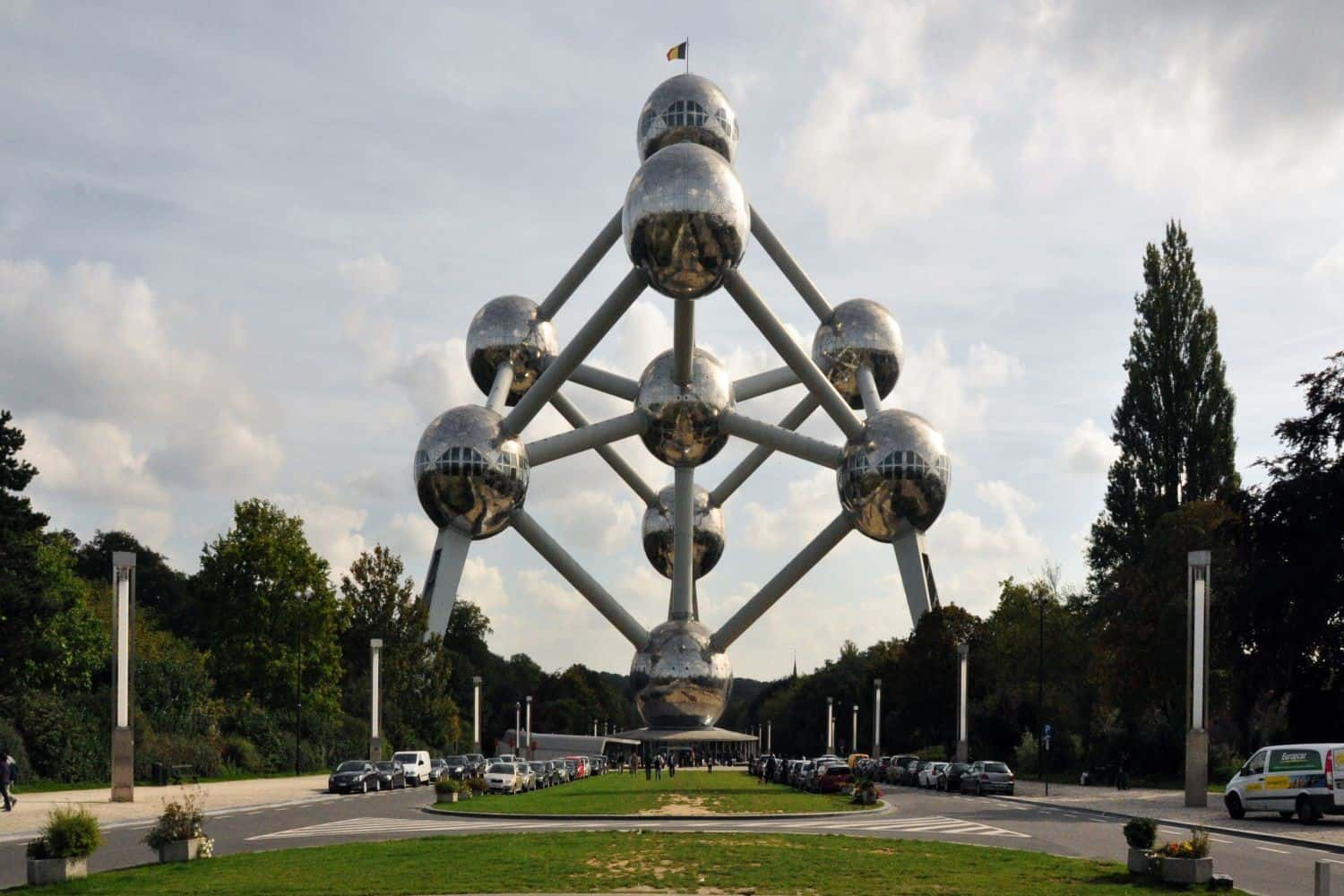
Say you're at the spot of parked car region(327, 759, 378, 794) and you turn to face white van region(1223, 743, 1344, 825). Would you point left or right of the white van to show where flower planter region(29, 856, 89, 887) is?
right

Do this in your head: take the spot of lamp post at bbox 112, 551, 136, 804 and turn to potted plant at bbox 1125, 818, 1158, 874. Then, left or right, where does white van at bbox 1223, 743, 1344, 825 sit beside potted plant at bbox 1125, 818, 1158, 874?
left

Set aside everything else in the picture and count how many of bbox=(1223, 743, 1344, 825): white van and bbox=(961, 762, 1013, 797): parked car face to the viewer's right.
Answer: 0

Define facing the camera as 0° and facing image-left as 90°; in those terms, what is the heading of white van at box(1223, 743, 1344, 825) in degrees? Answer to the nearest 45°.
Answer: approximately 135°

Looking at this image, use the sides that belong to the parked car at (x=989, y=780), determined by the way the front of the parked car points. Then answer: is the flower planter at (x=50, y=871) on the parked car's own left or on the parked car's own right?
on the parked car's own left

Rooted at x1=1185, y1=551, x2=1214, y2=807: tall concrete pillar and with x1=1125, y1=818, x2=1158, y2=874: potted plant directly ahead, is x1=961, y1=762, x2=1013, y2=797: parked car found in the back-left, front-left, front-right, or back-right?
back-right
